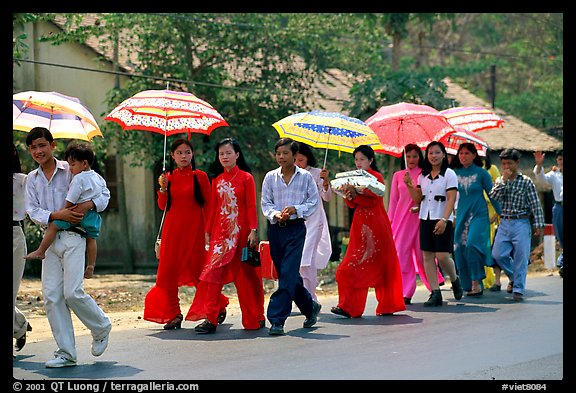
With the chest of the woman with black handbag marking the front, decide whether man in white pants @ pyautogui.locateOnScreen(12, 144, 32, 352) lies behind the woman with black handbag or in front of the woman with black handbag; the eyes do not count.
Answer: in front

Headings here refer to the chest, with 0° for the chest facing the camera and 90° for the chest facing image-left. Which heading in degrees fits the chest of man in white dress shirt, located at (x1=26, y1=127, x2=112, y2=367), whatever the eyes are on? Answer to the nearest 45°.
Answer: approximately 45°

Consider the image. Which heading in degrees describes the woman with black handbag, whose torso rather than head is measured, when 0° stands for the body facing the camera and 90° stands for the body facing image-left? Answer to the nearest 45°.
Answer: approximately 45°

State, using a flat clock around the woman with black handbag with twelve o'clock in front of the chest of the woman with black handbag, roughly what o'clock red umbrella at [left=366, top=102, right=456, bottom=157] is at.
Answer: The red umbrella is roughly at 6 o'clock from the woman with black handbag.

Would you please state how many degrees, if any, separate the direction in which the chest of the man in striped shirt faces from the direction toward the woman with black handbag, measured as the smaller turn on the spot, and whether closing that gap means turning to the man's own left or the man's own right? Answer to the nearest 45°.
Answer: approximately 45° to the man's own right

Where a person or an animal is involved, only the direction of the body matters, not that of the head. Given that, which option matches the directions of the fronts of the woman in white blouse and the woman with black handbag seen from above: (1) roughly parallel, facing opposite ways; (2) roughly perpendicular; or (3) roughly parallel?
roughly parallel

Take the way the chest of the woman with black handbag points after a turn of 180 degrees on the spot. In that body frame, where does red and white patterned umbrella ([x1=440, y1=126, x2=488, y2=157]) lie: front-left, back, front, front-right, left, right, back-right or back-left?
front

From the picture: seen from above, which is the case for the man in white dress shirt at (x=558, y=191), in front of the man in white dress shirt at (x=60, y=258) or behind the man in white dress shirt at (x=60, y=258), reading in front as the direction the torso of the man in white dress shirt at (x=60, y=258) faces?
behind

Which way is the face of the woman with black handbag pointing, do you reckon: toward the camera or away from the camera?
toward the camera

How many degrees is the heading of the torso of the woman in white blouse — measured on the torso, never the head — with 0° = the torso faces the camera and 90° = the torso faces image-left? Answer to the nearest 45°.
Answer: approximately 45°

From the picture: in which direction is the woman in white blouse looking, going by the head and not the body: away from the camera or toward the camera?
toward the camera

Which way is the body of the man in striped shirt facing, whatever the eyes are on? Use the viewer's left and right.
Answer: facing the viewer and to the left of the viewer

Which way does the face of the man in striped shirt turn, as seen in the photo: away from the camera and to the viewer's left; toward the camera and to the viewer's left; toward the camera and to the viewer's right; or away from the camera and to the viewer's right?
toward the camera and to the viewer's left
